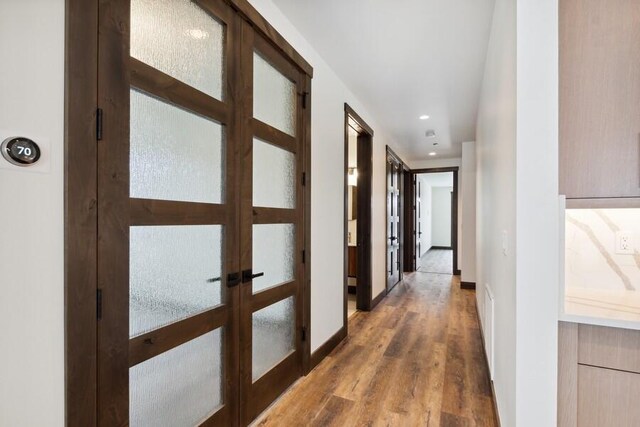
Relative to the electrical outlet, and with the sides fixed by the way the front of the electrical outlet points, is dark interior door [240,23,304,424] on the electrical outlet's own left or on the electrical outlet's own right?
on the electrical outlet's own right

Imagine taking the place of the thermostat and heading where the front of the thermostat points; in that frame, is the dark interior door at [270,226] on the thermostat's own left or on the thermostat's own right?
on the thermostat's own left

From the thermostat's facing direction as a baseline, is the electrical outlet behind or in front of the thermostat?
in front

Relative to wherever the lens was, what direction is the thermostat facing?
facing the viewer and to the right of the viewer

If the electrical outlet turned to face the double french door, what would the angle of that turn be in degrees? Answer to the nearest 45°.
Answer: approximately 45° to its right

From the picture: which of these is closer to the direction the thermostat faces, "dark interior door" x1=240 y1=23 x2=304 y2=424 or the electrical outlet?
the electrical outlet

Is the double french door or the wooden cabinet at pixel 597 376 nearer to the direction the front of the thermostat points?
the wooden cabinet
